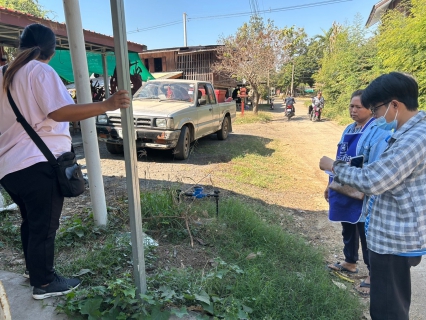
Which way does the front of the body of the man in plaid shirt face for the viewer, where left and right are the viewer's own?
facing to the left of the viewer

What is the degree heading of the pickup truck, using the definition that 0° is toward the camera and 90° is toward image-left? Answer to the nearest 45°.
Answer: approximately 45°

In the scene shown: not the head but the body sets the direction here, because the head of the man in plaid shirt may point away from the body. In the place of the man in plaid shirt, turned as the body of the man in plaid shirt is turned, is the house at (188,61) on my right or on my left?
on my right

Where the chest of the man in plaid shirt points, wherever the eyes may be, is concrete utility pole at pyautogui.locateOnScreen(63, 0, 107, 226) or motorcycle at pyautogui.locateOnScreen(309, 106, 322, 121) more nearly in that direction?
the concrete utility pole

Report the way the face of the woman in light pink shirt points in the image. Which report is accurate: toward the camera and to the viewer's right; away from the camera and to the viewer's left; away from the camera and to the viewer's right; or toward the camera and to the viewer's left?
away from the camera and to the viewer's right

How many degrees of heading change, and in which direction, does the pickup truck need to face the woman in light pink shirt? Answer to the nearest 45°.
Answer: approximately 45° to its left

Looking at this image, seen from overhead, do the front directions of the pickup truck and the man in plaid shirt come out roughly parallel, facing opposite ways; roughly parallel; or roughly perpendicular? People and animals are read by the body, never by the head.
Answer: roughly perpendicular

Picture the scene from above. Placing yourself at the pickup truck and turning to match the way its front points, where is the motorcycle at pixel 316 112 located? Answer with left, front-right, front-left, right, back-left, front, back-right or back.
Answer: back

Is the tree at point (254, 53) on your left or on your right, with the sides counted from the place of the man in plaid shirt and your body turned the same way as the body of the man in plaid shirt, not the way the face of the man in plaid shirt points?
on your right

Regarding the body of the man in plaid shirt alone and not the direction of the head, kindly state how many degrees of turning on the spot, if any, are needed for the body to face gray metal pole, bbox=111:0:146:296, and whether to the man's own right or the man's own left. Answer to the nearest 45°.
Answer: approximately 45° to the man's own left
